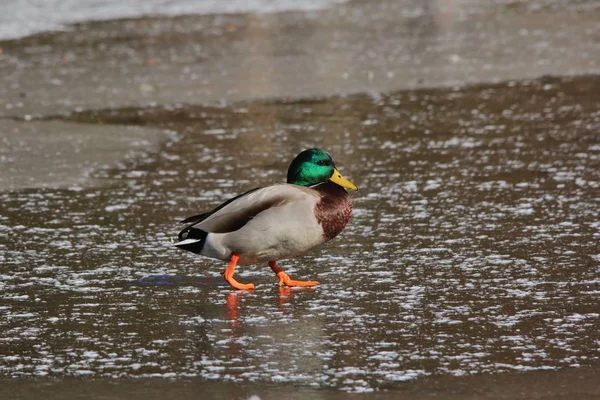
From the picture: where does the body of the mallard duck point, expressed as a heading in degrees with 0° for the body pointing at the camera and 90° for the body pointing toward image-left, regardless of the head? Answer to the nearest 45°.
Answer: approximately 270°
